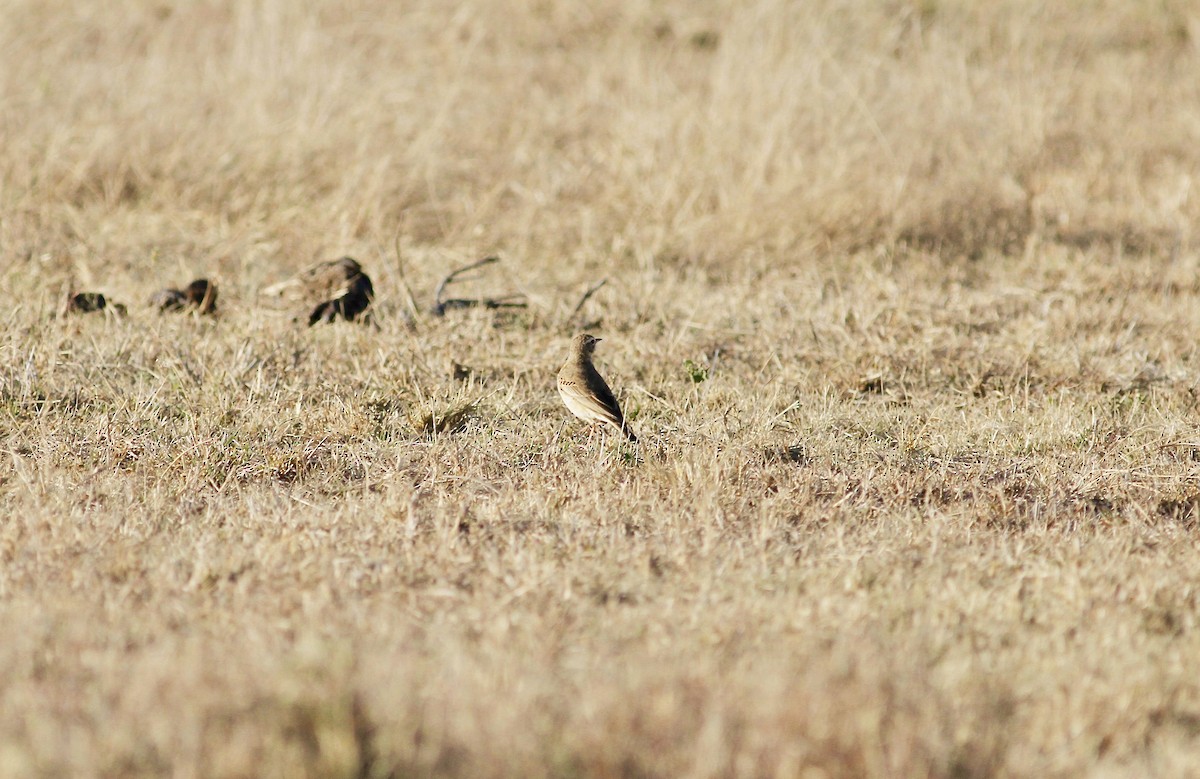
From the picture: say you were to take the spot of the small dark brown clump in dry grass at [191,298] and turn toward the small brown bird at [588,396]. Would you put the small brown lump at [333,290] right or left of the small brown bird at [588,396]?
left

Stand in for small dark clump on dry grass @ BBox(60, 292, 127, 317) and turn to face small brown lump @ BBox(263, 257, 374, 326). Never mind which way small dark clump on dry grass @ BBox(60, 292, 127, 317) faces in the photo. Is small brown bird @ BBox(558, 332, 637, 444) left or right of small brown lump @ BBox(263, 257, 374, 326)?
right

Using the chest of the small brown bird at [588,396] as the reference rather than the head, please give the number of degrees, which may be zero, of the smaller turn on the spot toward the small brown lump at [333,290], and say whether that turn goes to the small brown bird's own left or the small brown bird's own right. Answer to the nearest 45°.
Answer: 0° — it already faces it

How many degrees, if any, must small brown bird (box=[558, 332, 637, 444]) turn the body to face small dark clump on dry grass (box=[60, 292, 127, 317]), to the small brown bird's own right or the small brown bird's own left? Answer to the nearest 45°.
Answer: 0° — it already faces it

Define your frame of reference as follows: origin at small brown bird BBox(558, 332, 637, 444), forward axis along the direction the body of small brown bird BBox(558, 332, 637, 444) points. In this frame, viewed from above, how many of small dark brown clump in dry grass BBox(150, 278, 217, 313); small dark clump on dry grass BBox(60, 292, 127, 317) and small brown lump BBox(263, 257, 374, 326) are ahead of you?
3

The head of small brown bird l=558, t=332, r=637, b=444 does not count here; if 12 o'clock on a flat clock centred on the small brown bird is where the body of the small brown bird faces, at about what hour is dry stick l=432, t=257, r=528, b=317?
The dry stick is roughly at 1 o'clock from the small brown bird.

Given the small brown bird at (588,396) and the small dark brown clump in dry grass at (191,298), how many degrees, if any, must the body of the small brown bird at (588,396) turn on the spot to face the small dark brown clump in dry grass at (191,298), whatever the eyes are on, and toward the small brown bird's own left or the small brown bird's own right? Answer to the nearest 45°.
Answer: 0° — it already faces it

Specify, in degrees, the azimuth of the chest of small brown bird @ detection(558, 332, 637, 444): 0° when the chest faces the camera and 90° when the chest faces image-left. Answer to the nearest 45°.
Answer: approximately 135°
